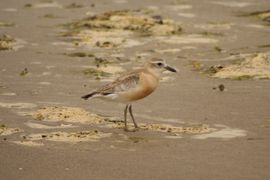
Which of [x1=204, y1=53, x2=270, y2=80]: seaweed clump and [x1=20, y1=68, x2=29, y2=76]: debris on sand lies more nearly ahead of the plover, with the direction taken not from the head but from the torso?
the seaweed clump

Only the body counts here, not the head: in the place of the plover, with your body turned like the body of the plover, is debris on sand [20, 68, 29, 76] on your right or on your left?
on your left

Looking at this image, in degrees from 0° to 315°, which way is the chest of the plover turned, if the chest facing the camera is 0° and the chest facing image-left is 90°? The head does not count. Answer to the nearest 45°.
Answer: approximately 270°

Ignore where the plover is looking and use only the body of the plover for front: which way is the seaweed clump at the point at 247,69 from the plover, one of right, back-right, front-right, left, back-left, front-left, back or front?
front-left
